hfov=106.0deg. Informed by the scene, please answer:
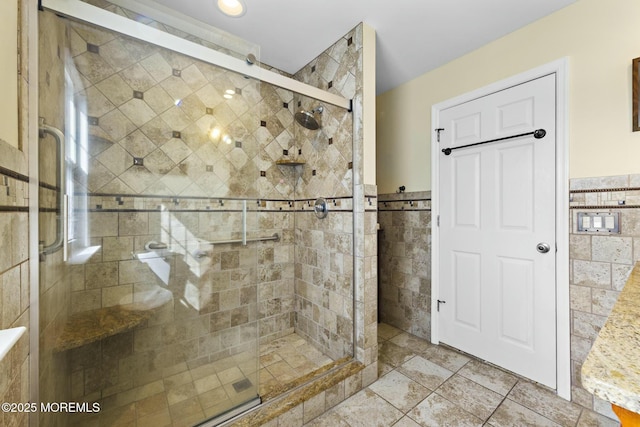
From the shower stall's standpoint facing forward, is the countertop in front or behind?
in front

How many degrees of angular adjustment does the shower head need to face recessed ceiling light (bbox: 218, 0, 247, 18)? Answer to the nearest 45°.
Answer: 0° — it already faces it

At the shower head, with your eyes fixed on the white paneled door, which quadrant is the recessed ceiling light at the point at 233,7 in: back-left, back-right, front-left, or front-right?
back-right

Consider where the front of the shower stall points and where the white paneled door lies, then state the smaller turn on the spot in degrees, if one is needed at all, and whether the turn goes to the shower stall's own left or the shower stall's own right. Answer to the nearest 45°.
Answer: approximately 45° to the shower stall's own left

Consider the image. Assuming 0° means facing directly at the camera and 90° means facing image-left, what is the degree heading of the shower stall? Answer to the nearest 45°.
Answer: approximately 315°

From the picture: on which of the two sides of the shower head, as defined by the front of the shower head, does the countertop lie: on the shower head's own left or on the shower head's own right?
on the shower head's own left

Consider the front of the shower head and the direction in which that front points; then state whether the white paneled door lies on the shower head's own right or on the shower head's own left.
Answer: on the shower head's own left
